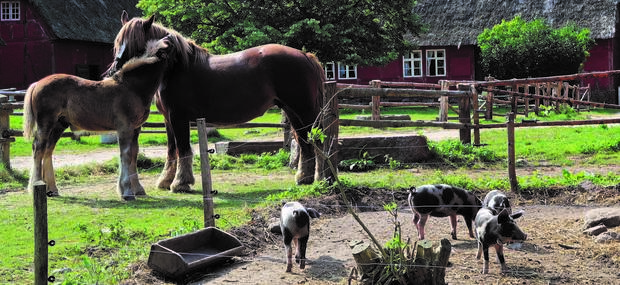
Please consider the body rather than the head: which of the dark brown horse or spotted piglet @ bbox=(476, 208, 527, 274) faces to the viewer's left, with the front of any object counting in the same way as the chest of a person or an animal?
the dark brown horse

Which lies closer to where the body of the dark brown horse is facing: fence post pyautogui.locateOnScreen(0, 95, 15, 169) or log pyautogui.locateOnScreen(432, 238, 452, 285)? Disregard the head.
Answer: the fence post

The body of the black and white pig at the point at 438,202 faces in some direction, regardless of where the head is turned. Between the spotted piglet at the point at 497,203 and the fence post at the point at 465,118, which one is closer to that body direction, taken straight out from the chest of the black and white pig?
the spotted piglet

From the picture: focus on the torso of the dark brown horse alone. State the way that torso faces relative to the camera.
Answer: to the viewer's left

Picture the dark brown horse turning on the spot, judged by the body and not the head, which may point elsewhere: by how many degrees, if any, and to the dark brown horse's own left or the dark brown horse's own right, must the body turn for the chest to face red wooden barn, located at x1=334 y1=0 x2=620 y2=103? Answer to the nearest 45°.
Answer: approximately 135° to the dark brown horse's own right

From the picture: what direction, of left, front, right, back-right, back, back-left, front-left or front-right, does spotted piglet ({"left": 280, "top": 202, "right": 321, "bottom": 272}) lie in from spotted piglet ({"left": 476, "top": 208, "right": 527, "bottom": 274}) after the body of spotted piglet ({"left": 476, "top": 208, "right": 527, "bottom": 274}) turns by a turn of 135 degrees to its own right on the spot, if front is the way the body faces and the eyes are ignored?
front

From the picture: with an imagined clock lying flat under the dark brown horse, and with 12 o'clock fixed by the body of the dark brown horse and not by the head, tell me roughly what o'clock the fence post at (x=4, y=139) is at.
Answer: The fence post is roughly at 1 o'clock from the dark brown horse.

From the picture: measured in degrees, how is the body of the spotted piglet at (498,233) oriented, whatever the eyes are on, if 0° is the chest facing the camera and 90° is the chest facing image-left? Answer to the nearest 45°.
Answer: approximately 315°

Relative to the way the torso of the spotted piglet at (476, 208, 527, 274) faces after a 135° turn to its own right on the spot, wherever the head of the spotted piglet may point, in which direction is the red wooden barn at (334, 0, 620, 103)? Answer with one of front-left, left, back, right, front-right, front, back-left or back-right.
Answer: right
